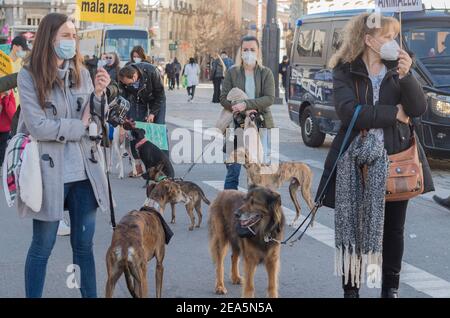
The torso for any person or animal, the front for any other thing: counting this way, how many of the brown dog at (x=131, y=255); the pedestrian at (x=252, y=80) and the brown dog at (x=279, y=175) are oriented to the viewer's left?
1

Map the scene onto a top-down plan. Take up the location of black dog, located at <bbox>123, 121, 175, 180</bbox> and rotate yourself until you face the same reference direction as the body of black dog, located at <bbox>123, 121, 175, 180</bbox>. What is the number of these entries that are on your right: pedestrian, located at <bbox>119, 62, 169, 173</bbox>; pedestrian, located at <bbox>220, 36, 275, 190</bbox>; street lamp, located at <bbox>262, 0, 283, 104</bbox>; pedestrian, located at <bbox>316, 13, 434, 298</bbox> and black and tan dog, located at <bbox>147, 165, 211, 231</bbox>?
2

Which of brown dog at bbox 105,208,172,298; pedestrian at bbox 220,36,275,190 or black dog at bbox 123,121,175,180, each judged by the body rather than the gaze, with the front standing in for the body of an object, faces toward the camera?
the pedestrian

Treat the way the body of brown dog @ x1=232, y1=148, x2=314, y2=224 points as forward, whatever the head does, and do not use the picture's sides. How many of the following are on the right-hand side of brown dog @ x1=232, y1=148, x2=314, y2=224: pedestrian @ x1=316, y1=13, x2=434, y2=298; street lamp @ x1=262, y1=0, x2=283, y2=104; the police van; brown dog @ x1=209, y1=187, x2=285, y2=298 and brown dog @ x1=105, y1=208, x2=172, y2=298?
2

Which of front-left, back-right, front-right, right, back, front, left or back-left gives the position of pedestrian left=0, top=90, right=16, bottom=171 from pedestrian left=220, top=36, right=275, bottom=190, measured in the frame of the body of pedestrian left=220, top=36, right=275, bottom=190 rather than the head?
back-right

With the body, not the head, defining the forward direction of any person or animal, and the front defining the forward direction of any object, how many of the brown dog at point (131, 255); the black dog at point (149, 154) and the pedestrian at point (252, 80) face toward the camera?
1

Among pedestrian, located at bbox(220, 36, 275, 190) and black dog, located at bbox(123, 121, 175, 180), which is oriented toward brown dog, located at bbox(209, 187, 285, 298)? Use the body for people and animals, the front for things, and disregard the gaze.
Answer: the pedestrian

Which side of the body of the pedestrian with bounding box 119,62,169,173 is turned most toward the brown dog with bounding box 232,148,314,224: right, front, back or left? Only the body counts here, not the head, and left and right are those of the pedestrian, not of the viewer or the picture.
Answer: left

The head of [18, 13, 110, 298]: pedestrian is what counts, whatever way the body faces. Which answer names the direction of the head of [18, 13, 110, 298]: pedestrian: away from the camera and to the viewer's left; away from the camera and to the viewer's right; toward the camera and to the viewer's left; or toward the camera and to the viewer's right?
toward the camera and to the viewer's right

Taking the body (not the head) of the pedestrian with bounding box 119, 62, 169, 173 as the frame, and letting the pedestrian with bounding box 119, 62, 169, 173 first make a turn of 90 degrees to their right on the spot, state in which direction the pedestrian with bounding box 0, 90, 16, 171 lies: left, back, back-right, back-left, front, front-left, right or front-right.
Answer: front-left

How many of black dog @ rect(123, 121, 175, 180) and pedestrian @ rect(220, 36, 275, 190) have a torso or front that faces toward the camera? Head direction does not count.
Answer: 1

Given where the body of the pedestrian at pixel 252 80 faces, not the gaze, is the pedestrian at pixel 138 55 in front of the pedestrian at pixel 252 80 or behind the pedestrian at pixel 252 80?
behind

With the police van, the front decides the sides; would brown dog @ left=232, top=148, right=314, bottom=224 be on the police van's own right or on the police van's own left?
on the police van's own right

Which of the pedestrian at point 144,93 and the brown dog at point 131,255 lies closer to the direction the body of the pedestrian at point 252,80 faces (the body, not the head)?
the brown dog
